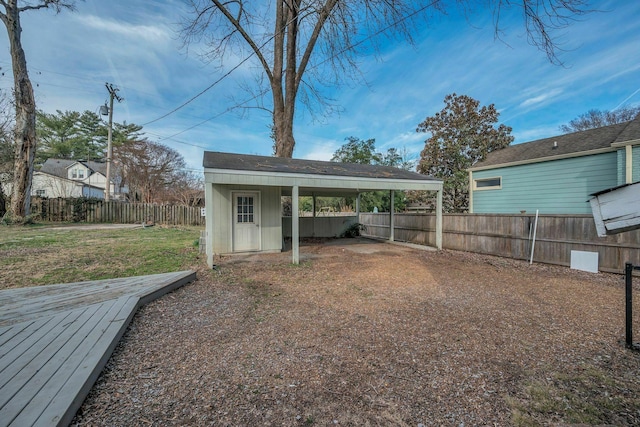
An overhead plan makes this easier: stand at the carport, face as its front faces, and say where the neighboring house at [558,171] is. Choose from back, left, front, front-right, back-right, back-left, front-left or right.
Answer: left

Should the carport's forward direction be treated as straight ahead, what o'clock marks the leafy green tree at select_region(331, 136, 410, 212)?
The leafy green tree is roughly at 7 o'clock from the carport.

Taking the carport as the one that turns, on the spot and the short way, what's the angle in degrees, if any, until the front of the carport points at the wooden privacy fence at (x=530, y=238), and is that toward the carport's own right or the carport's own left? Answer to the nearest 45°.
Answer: approximately 90° to the carport's own left

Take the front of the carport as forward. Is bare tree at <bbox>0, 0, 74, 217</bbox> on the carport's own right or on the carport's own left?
on the carport's own right

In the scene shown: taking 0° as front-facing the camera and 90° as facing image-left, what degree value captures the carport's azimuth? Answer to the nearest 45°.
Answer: approximately 0°

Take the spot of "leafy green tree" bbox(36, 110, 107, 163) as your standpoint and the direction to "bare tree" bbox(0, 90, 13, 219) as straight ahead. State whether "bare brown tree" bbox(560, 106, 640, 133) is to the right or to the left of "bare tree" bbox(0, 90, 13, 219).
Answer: left

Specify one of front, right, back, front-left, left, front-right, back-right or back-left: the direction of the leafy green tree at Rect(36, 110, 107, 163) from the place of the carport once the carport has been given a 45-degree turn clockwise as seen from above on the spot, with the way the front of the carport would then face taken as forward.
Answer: right

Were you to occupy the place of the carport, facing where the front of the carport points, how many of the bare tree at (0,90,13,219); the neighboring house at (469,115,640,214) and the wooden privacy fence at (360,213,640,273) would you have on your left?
2

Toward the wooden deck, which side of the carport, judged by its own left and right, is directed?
front

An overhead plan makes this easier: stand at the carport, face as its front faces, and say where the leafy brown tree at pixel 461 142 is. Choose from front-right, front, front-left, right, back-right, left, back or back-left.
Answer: back-left

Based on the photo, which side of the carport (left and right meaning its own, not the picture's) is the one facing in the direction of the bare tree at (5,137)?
right

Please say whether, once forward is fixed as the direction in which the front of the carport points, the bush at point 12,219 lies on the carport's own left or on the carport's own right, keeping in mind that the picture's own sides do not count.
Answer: on the carport's own right

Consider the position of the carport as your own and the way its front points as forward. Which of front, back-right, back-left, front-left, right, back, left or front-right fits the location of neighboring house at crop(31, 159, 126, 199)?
back-right

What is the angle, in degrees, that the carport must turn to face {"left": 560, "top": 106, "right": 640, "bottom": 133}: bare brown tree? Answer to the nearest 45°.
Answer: approximately 135° to its left
